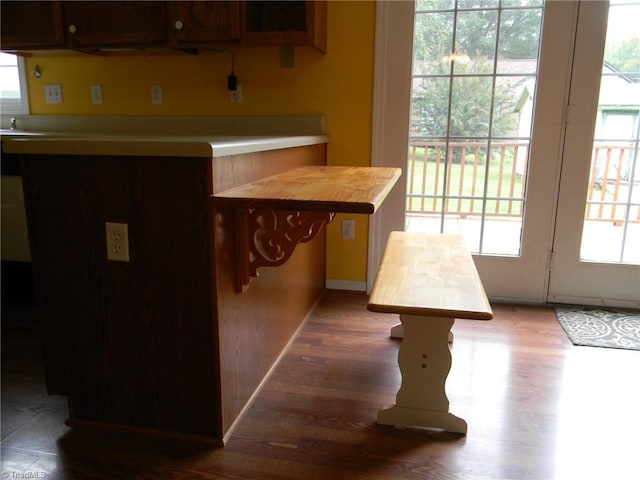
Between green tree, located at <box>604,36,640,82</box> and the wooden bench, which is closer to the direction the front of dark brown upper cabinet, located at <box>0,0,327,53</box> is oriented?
the wooden bench

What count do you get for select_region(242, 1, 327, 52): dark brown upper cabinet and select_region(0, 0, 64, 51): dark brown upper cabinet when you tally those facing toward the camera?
2

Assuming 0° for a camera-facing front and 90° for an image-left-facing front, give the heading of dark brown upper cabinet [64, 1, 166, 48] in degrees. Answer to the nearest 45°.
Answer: approximately 0°

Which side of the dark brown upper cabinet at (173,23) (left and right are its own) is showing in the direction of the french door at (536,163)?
left
